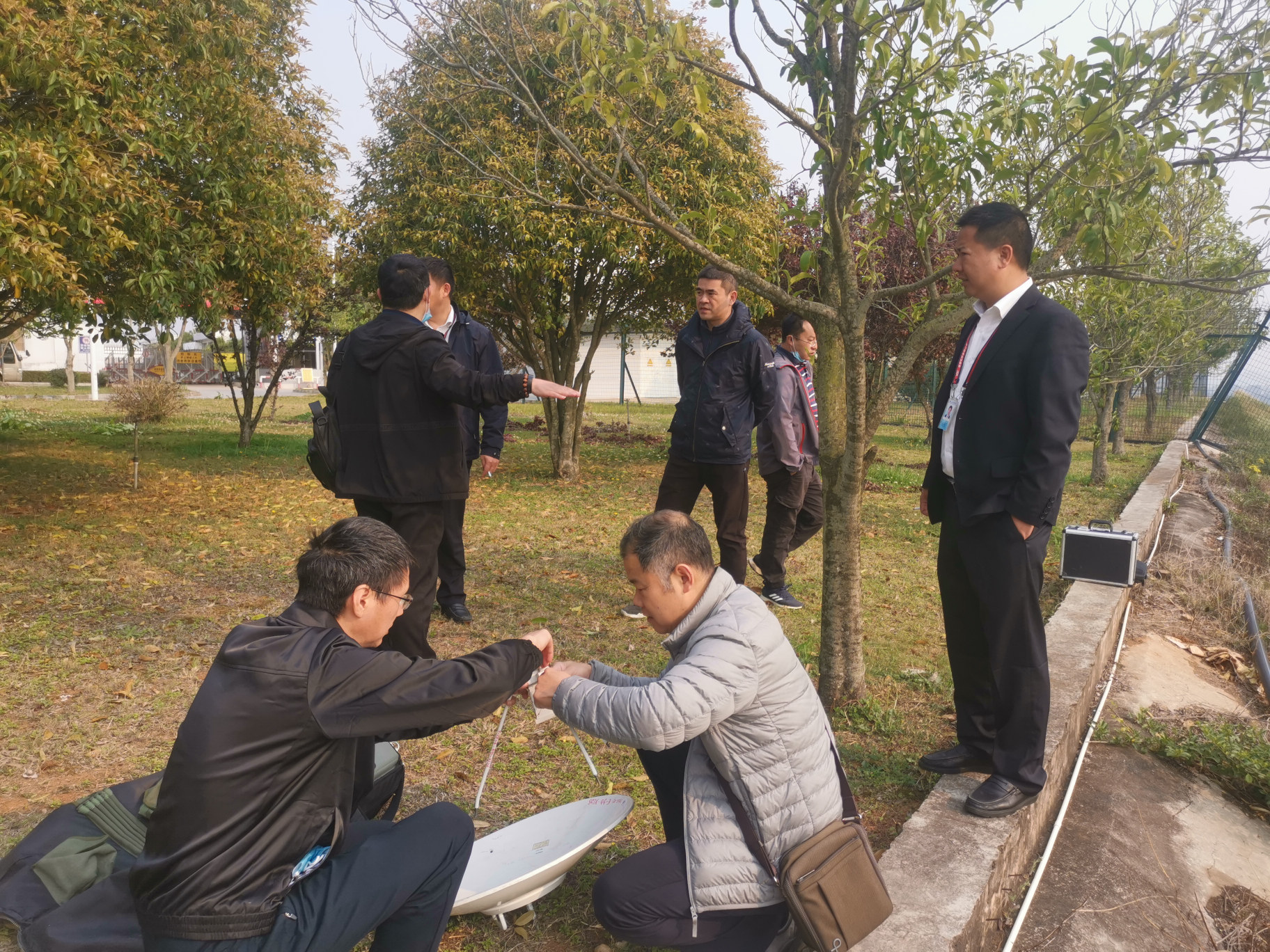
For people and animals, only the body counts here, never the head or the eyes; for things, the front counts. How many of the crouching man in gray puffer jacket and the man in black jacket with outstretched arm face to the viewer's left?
1

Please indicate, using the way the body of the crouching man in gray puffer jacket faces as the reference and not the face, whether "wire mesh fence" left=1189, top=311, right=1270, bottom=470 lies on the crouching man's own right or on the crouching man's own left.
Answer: on the crouching man's own right

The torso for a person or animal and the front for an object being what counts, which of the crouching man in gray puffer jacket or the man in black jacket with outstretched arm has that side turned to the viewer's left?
the crouching man in gray puffer jacket

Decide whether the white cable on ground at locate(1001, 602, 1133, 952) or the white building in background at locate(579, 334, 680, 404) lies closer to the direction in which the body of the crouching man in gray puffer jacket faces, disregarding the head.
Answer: the white building in background

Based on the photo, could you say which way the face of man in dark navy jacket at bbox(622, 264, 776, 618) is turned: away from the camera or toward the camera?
toward the camera

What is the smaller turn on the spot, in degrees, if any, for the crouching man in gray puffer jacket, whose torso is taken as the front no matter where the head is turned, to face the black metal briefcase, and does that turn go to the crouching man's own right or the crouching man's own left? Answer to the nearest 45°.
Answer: approximately 135° to the crouching man's own right

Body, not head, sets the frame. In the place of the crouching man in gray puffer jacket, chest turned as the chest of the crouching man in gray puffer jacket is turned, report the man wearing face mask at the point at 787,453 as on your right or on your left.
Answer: on your right

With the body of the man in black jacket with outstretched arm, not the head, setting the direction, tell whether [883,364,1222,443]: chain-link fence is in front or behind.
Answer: in front

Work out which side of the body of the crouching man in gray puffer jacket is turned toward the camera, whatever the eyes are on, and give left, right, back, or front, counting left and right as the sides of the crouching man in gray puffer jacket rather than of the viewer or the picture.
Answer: left

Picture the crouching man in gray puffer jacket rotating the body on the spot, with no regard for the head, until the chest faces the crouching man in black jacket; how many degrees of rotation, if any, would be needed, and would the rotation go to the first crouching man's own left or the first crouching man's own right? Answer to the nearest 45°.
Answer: approximately 45° to the first crouching man's own left

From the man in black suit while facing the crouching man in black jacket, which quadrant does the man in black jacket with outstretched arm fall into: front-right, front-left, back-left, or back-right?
front-right

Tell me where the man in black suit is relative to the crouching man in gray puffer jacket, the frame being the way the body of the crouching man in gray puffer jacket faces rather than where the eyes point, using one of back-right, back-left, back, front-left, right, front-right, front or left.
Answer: back-right

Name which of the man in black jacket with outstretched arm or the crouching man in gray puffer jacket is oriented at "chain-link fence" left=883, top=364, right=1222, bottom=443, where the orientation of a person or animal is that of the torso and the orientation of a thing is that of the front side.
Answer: the man in black jacket with outstretched arm

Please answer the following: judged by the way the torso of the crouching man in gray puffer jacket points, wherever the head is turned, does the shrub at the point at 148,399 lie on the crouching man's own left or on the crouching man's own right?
on the crouching man's own right

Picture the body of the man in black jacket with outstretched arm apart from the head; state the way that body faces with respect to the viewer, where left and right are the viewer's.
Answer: facing away from the viewer and to the right of the viewer

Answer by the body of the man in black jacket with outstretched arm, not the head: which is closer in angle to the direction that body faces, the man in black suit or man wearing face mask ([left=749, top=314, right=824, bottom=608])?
the man wearing face mask

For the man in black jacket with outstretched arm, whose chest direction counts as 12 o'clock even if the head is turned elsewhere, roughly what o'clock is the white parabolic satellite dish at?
The white parabolic satellite dish is roughly at 4 o'clock from the man in black jacket with outstretched arm.
